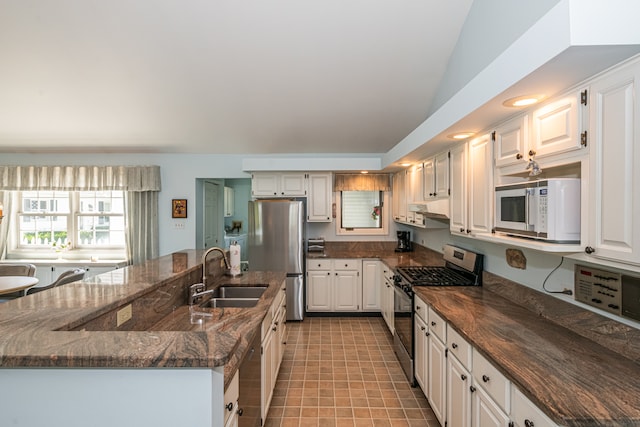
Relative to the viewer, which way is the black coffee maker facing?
toward the camera

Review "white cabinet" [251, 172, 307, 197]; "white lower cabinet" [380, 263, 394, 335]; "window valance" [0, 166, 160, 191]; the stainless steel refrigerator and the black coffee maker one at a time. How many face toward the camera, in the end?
4

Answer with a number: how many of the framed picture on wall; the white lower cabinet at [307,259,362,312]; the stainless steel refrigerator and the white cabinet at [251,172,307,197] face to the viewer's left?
0

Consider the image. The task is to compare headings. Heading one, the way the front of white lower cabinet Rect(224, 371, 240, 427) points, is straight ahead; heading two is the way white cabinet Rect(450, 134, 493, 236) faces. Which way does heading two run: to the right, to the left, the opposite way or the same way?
the opposite way

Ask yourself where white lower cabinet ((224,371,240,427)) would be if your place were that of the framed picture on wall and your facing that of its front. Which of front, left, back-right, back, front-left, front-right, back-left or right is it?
front

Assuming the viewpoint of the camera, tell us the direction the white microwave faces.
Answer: facing the viewer and to the left of the viewer

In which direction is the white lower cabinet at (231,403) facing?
to the viewer's right

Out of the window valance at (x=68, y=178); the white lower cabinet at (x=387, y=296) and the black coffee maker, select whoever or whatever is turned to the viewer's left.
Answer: the white lower cabinet

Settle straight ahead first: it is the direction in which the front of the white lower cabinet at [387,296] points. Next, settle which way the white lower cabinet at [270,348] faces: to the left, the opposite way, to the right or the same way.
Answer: the opposite way

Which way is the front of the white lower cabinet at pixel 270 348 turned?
to the viewer's right

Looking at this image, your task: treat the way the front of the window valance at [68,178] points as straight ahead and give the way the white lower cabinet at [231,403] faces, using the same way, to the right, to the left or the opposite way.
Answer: to the left

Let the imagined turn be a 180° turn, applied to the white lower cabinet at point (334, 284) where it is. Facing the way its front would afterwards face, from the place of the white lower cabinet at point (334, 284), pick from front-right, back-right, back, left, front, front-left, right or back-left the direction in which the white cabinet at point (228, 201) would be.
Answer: front-left

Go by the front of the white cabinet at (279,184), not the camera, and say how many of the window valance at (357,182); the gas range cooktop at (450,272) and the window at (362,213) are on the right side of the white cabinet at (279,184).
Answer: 0

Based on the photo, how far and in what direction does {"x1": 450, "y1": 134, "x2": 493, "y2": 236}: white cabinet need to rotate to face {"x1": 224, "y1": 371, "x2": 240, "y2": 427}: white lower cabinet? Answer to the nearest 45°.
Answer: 0° — it already faces it

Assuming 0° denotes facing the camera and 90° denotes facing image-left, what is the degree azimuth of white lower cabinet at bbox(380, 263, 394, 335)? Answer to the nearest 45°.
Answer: approximately 90°

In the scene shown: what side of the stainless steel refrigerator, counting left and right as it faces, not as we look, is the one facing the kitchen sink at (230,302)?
front

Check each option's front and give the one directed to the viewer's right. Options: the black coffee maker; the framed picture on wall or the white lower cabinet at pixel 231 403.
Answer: the white lower cabinet

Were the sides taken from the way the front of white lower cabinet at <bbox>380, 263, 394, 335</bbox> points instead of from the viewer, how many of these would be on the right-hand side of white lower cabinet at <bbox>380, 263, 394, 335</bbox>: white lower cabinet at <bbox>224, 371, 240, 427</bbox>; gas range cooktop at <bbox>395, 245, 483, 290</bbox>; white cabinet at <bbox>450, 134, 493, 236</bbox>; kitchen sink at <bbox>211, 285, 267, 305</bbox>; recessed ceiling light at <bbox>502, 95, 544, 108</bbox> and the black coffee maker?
1

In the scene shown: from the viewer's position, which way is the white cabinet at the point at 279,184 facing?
facing the viewer
